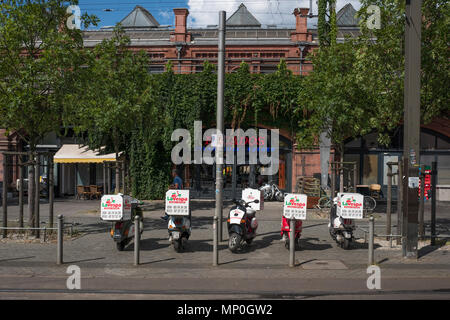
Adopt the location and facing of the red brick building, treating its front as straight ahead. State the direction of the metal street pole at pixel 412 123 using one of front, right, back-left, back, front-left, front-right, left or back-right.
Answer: front

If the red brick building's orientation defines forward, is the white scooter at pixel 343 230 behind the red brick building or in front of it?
in front

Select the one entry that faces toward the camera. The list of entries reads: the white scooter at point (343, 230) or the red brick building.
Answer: the red brick building

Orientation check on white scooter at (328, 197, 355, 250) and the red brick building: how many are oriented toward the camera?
1

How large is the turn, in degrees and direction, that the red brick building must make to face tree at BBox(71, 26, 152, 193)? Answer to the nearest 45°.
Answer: approximately 45° to its right

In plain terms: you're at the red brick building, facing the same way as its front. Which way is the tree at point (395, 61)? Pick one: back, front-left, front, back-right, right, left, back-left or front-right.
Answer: front

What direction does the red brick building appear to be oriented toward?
toward the camera

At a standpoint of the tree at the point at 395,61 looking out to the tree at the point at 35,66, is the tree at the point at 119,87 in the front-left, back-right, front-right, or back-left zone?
front-right
